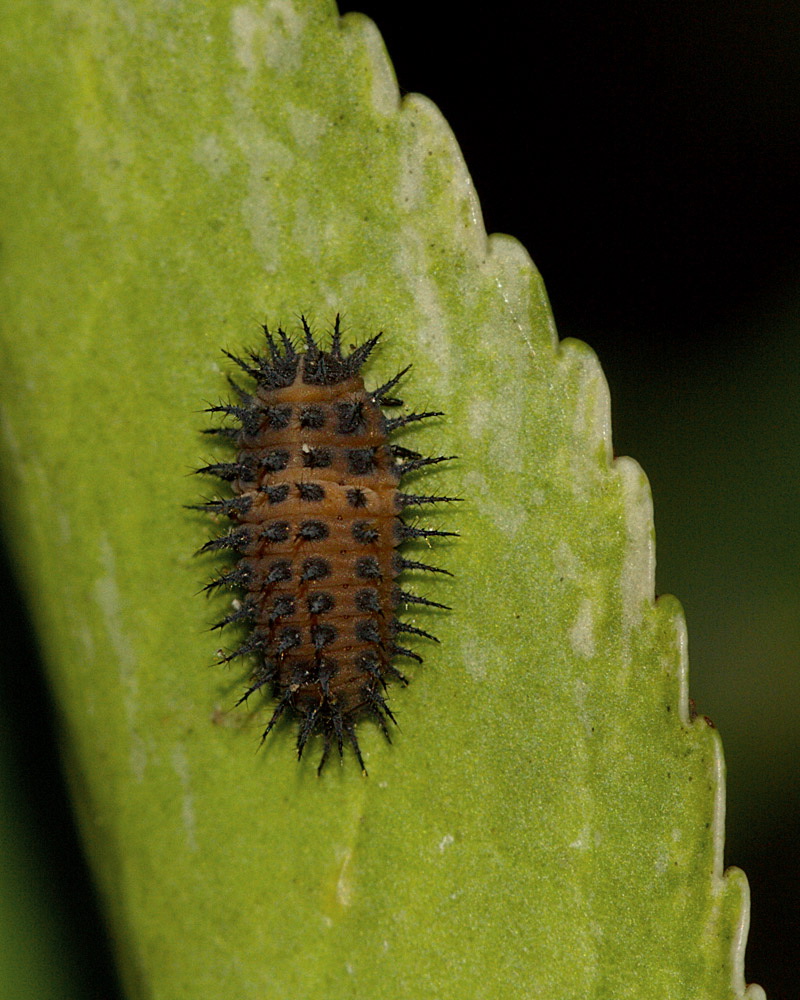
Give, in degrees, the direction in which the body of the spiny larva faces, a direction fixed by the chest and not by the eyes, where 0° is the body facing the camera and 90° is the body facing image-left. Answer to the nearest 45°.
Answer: approximately 180°
